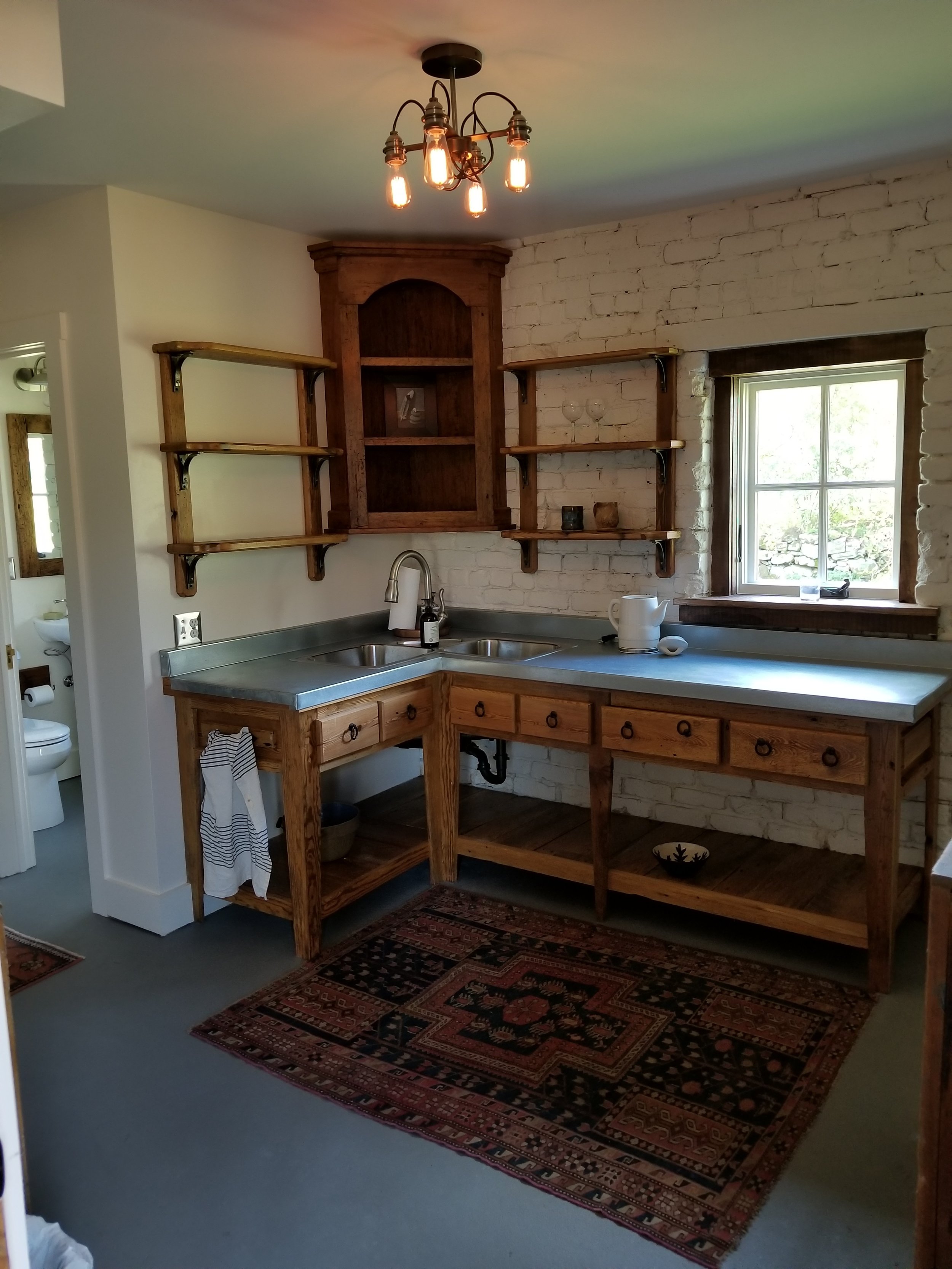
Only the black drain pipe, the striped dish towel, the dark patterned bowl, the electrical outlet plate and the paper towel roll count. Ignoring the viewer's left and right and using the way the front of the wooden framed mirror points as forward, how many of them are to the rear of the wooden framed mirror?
0

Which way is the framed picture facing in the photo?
toward the camera

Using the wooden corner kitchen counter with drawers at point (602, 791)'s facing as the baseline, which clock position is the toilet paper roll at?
The toilet paper roll is roughly at 4 o'clock from the wooden corner kitchen counter with drawers.

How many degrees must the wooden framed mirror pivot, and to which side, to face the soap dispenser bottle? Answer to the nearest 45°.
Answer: approximately 45° to its left

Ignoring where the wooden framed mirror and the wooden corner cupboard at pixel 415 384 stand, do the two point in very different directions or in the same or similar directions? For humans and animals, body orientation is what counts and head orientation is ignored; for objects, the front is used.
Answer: same or similar directions

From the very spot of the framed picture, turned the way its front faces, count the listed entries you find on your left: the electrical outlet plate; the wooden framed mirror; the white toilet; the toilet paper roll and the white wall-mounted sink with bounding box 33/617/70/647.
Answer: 0

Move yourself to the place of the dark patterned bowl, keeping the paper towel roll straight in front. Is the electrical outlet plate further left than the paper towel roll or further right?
left

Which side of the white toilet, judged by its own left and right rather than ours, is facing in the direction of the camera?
right

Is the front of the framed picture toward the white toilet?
no

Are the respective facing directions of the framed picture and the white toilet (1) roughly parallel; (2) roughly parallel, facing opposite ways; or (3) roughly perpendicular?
roughly perpendicular
